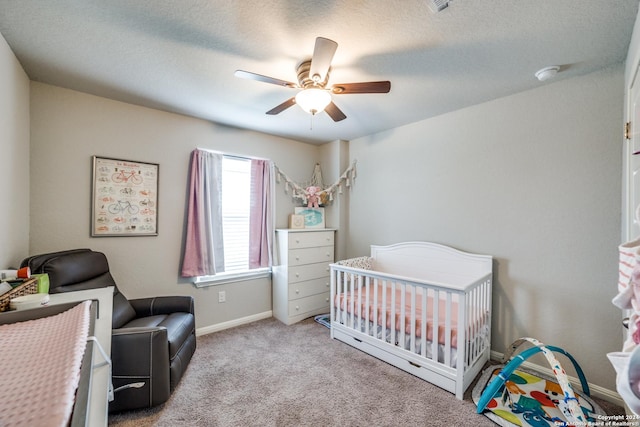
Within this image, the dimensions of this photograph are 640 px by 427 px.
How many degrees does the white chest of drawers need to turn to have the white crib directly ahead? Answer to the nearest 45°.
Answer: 0° — it already faces it

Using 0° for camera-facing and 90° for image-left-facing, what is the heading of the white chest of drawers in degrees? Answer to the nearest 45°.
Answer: approximately 315°

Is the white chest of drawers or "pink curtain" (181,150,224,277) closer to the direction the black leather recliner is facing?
the white chest of drawers

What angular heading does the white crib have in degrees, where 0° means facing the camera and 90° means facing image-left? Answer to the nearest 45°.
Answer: approximately 45°

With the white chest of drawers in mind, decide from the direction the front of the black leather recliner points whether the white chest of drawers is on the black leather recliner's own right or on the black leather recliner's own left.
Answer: on the black leather recliner's own left
